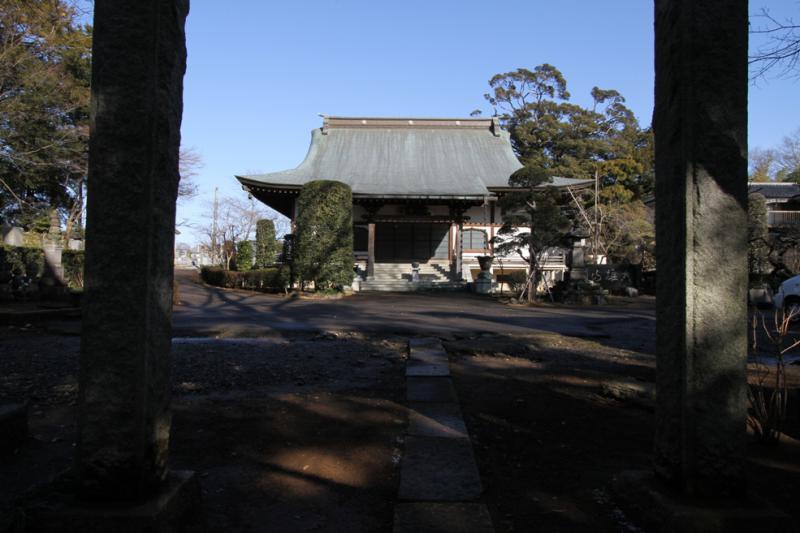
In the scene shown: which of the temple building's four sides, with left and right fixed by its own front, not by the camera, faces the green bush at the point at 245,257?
right

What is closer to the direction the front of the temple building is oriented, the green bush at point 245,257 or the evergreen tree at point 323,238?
the evergreen tree

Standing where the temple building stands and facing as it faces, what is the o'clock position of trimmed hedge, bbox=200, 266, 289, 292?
The trimmed hedge is roughly at 2 o'clock from the temple building.

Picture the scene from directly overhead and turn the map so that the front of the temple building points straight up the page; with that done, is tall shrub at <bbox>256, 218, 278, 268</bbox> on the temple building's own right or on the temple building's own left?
on the temple building's own right

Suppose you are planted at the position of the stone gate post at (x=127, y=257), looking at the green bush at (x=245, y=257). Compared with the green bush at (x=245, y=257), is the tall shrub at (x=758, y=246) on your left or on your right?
right

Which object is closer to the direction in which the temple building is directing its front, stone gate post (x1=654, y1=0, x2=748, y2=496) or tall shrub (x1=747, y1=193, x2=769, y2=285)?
the stone gate post

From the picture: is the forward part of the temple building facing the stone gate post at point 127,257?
yes

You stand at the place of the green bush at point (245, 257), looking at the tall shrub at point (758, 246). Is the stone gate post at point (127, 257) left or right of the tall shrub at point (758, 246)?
right

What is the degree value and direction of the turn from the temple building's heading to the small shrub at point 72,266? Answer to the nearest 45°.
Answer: approximately 45° to its right

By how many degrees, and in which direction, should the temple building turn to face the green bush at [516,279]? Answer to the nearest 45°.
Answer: approximately 45° to its left

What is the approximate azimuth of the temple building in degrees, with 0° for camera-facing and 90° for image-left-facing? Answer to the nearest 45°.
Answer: approximately 0°
